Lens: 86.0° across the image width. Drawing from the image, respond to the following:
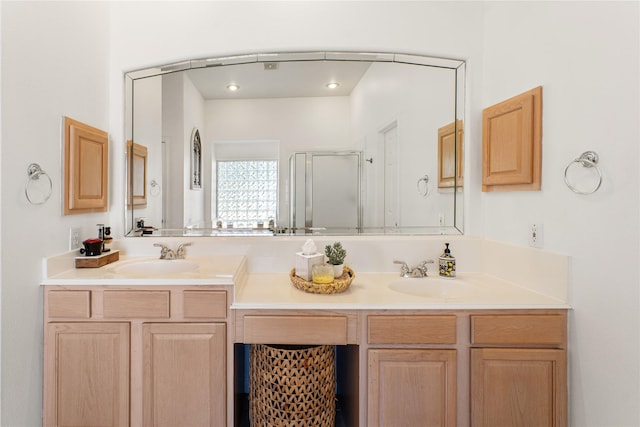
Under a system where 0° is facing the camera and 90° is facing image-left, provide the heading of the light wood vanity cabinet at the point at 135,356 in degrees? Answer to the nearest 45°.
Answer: approximately 0°

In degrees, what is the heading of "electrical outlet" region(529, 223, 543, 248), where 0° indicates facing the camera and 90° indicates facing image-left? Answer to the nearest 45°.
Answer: approximately 45°

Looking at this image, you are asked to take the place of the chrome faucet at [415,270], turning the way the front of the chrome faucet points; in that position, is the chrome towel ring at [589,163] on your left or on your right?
on your left
